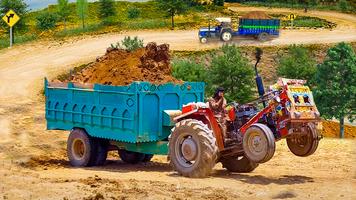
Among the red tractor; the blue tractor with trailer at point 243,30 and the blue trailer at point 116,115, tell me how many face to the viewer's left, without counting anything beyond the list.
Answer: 1

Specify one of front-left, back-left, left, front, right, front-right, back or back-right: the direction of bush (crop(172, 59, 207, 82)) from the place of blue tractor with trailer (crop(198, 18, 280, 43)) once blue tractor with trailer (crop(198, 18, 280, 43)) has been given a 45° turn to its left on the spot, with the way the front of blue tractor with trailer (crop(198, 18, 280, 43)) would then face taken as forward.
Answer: front-left

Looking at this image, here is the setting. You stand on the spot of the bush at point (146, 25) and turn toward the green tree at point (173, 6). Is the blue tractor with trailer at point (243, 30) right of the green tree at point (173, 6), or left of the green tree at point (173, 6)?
right

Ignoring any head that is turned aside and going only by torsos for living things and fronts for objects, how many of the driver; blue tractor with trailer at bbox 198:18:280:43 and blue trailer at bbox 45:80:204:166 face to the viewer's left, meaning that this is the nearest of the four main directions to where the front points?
1

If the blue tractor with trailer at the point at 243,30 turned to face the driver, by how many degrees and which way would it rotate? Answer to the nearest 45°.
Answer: approximately 90° to its left

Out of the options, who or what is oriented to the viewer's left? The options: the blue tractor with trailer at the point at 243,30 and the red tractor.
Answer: the blue tractor with trailer

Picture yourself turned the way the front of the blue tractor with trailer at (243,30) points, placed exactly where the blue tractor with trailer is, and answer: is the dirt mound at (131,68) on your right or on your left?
on your left

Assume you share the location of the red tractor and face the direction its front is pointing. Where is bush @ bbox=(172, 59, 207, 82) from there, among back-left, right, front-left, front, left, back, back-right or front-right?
back-left

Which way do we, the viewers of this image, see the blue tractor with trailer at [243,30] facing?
facing to the left of the viewer

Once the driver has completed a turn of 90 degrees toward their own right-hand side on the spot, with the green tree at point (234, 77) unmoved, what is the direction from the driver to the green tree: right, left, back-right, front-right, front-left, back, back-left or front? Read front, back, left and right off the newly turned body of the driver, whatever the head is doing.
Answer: back-right

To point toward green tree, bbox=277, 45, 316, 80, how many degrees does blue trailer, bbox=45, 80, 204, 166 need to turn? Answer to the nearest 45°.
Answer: approximately 90° to its left

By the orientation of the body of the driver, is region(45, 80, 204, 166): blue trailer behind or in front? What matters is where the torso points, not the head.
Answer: behind

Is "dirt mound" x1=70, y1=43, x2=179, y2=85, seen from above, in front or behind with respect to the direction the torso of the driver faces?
behind
